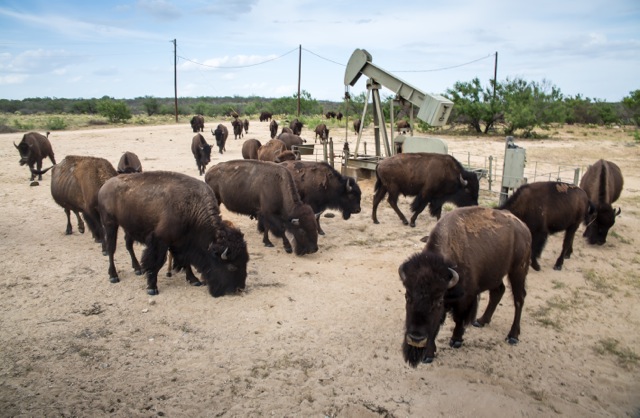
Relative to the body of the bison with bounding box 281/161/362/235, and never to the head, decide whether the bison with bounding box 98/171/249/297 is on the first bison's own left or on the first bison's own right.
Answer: on the first bison's own right

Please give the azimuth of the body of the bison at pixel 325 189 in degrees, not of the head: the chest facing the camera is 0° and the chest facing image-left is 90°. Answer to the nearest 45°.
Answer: approximately 270°

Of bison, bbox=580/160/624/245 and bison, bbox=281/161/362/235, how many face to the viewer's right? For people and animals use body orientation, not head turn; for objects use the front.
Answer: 1

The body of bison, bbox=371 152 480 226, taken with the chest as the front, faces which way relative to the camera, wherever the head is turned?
to the viewer's right

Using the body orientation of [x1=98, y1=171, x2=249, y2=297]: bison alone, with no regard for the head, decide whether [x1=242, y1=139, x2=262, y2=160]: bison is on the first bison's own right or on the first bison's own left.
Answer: on the first bison's own left

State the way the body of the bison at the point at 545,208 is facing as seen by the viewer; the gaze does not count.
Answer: to the viewer's left

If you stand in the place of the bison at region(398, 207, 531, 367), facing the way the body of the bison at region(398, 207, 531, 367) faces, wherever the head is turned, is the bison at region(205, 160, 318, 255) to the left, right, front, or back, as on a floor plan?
right

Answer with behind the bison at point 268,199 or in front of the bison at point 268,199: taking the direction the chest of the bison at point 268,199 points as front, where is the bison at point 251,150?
behind

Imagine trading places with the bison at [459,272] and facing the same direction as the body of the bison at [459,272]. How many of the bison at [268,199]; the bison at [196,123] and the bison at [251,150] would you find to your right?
3

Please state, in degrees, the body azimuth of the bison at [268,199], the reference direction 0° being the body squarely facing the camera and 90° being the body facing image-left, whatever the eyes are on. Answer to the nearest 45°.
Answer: approximately 315°

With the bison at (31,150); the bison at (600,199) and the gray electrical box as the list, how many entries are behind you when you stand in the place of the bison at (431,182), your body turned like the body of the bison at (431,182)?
1

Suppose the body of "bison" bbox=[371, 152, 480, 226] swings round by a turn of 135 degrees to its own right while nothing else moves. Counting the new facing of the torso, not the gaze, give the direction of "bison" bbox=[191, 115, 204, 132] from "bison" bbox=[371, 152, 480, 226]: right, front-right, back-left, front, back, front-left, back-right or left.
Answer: right

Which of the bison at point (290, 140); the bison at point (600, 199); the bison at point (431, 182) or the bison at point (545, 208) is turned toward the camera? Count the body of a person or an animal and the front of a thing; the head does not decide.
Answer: the bison at point (600, 199)
